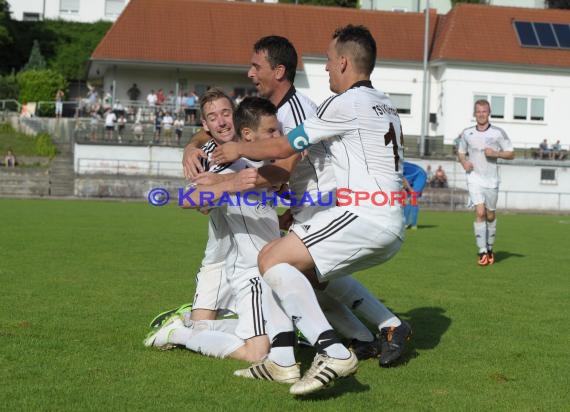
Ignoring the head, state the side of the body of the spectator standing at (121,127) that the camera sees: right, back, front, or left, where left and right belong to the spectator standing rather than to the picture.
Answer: front

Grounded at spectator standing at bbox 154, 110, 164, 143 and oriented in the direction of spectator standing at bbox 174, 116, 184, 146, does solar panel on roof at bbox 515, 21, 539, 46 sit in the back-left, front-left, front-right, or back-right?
front-left

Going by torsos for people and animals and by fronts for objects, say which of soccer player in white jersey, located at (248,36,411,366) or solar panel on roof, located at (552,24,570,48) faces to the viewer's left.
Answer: the soccer player in white jersey

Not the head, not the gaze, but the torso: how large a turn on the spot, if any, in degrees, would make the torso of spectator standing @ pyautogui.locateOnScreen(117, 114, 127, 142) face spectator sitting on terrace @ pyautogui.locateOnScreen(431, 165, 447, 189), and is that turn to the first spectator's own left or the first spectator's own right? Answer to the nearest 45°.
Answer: approximately 90° to the first spectator's own left

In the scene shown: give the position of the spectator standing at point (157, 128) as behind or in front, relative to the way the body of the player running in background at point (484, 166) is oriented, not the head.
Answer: behind

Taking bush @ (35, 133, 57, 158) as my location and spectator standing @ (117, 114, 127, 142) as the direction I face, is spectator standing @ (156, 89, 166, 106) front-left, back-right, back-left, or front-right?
front-left

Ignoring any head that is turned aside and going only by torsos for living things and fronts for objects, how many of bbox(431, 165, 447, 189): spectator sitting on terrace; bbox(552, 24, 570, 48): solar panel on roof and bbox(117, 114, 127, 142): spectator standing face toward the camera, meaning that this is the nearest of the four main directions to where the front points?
3

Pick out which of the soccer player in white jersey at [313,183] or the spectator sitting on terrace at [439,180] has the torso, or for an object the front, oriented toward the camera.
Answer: the spectator sitting on terrace

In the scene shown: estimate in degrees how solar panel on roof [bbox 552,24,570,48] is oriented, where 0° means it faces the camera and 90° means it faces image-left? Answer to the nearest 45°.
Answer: approximately 0°

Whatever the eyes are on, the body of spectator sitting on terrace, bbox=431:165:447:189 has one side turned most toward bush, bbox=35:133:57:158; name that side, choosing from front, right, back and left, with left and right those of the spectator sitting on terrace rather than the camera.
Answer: right

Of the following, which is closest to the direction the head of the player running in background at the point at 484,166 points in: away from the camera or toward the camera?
toward the camera

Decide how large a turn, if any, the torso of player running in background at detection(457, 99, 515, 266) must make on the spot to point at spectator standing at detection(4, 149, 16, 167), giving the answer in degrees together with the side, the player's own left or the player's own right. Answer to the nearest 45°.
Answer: approximately 135° to the player's own right
